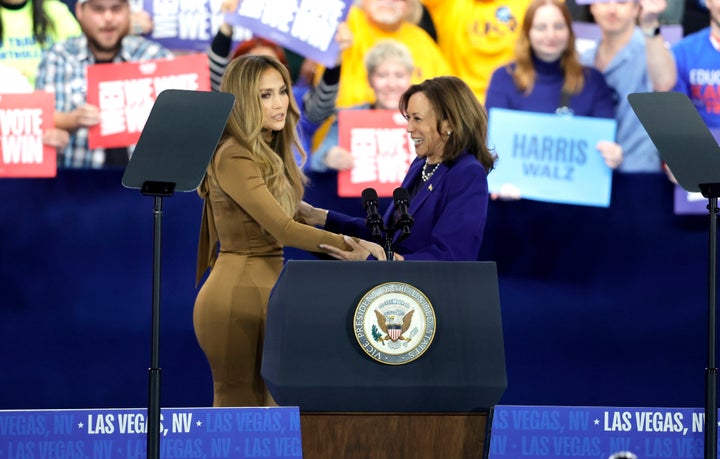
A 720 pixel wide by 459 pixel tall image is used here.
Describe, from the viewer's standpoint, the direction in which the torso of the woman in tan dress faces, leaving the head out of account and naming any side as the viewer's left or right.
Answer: facing to the right of the viewer

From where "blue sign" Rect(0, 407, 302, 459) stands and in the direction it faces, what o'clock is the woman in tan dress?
The woman in tan dress is roughly at 7 o'clock from the blue sign.

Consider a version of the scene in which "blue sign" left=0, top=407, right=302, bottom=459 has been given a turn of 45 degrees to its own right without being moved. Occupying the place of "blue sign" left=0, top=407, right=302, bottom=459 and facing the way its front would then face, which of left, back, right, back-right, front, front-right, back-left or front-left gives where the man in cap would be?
back-right

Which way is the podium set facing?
toward the camera

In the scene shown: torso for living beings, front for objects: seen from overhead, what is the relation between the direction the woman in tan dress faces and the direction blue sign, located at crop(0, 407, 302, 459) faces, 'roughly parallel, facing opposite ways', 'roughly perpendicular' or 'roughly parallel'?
roughly perpendicular

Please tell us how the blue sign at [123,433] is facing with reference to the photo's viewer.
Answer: facing the viewer

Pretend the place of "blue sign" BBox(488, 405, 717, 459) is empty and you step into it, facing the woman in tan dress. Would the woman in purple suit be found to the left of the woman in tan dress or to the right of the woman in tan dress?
right

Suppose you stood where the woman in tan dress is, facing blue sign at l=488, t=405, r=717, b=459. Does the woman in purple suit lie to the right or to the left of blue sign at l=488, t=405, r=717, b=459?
left

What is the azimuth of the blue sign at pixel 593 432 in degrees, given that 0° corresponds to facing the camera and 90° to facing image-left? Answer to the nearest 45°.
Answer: approximately 0°

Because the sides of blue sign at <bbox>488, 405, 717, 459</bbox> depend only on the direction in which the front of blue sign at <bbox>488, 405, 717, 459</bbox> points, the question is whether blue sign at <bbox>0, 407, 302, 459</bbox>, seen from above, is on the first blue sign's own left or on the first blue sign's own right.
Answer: on the first blue sign's own right

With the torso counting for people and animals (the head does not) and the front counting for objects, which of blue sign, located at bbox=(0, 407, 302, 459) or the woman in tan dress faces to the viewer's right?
the woman in tan dress

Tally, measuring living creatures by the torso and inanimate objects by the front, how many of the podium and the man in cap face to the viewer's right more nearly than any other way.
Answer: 0

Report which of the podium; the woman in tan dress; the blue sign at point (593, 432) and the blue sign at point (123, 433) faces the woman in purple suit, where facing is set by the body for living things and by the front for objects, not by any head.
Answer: the woman in tan dress

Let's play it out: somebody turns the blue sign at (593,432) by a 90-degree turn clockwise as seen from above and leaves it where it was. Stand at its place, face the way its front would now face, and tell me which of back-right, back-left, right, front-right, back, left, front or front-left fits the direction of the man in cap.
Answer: front-right
